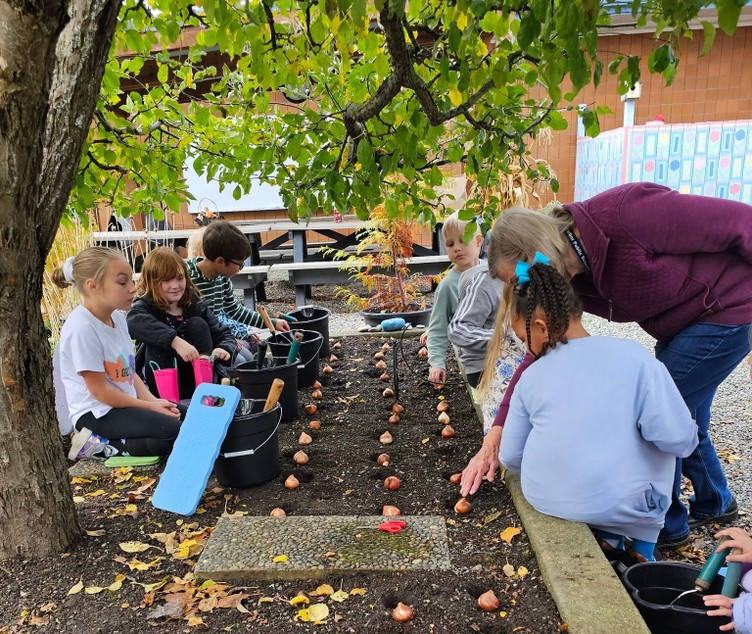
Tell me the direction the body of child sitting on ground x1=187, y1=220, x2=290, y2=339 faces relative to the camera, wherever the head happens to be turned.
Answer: to the viewer's right

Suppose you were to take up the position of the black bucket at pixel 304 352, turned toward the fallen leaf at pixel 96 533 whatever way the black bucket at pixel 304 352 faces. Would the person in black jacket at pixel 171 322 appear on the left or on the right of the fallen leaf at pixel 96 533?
right

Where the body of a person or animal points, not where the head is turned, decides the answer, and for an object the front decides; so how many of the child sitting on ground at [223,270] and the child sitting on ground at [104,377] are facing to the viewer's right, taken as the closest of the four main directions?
2

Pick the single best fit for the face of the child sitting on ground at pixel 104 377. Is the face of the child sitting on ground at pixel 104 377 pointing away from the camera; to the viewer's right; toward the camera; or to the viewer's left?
to the viewer's right

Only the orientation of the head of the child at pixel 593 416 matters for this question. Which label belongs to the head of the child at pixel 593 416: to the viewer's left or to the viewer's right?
to the viewer's left

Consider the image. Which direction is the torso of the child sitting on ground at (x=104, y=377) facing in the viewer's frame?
to the viewer's right

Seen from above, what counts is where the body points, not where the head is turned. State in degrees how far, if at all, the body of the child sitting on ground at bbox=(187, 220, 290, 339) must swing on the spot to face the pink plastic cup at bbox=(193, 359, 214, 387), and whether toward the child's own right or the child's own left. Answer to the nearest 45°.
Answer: approximately 90° to the child's own right

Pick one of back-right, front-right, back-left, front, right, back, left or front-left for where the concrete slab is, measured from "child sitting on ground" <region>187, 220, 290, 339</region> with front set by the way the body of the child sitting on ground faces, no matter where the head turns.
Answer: right

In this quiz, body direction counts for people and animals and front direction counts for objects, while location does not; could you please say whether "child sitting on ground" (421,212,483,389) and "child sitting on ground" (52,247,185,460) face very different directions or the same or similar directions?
very different directions

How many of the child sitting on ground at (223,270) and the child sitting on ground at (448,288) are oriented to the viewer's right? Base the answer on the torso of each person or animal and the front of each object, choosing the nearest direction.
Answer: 1

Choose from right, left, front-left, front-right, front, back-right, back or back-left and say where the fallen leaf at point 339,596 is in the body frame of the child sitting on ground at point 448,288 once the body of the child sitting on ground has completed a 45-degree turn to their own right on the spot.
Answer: left

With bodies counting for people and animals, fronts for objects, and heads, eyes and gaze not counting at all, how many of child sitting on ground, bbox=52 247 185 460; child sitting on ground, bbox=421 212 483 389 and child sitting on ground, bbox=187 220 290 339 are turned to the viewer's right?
2

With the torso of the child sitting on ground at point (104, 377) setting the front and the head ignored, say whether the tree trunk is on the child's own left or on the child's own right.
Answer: on the child's own right

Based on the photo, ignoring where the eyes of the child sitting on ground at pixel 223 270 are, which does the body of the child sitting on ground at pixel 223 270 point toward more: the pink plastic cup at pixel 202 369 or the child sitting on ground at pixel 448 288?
the child sitting on ground
